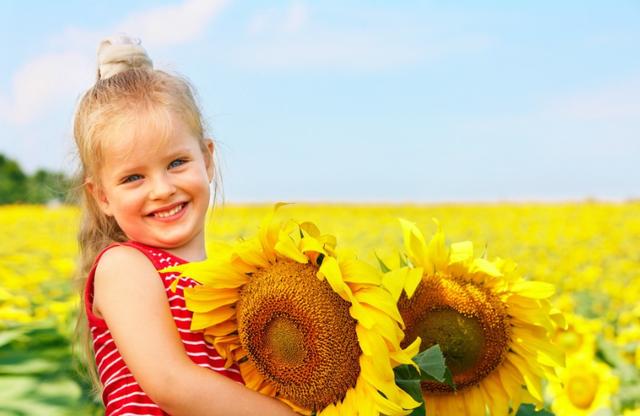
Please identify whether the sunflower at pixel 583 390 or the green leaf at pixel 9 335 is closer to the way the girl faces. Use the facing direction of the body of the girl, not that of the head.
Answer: the sunflower

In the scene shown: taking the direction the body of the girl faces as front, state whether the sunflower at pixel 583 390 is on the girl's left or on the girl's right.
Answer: on the girl's left

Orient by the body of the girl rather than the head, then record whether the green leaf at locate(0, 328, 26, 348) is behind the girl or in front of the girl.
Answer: behind

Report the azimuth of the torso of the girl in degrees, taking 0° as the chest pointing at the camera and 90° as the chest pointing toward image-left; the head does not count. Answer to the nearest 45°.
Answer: approximately 315°
